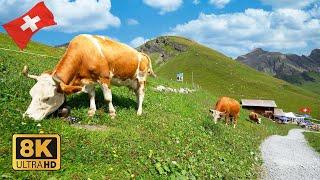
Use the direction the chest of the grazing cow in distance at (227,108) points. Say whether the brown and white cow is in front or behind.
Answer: in front

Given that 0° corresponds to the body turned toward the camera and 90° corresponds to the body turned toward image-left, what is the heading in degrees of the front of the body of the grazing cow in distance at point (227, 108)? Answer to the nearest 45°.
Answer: approximately 45°
